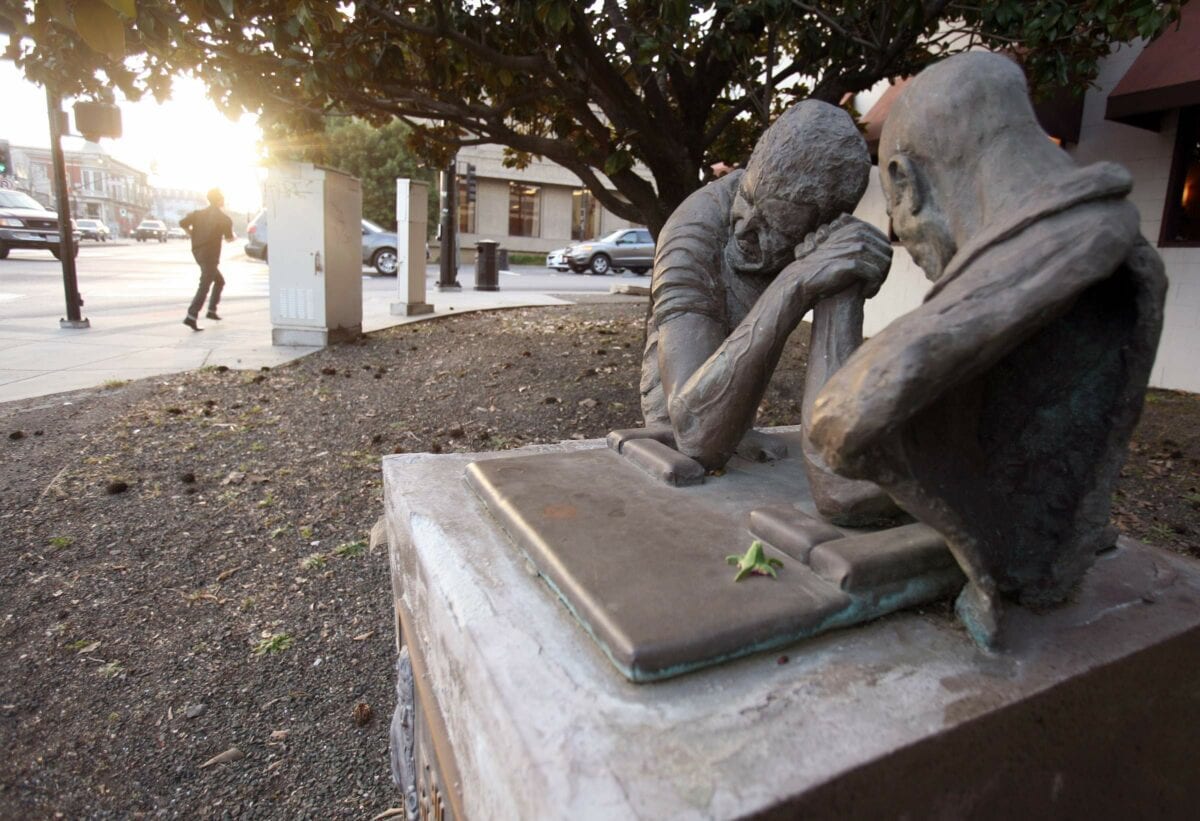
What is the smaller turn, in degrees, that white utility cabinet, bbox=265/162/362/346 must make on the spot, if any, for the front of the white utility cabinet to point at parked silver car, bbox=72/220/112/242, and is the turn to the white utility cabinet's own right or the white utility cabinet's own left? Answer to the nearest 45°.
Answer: approximately 135° to the white utility cabinet's own right

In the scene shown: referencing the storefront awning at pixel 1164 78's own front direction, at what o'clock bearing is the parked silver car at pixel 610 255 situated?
The parked silver car is roughly at 3 o'clock from the storefront awning.

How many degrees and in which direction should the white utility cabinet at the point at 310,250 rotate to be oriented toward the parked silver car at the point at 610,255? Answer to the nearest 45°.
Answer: approximately 180°

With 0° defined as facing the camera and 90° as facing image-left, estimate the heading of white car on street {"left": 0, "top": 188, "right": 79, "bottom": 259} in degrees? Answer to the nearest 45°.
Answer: approximately 315°

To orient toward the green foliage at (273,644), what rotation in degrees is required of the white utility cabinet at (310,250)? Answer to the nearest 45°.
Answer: approximately 45° to its left

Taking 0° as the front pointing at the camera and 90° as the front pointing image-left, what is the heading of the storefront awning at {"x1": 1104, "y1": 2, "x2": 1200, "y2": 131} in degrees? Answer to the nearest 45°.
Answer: approximately 45°

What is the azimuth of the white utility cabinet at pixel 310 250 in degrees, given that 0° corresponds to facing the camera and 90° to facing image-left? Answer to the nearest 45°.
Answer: approximately 45°
